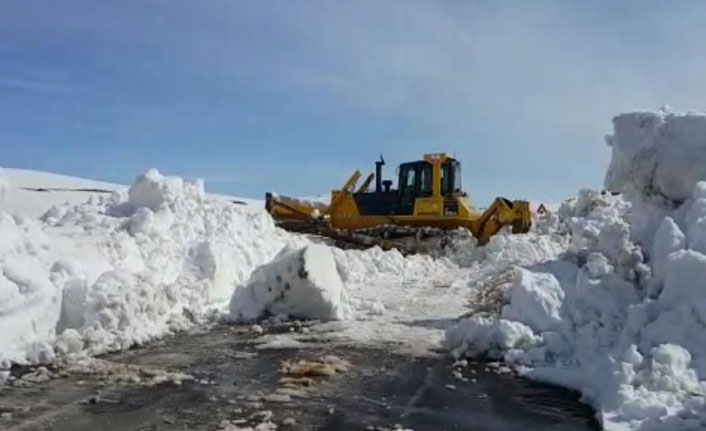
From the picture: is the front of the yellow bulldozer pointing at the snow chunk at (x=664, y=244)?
no

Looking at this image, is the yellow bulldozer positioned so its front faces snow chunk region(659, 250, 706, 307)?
no

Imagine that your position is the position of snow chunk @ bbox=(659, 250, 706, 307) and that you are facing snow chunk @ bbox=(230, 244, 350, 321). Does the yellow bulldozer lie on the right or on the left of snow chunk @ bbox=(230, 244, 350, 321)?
right
